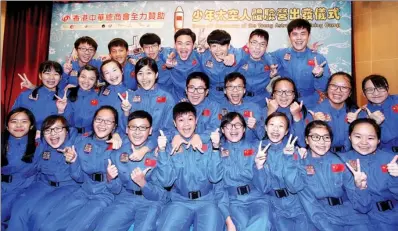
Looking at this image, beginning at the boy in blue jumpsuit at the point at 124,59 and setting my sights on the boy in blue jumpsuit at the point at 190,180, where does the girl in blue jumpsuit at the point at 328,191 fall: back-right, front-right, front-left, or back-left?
front-left

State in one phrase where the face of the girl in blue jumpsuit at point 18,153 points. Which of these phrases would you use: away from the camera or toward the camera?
toward the camera

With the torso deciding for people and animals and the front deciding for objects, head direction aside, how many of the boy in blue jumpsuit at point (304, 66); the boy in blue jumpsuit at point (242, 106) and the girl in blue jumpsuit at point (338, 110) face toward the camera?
3

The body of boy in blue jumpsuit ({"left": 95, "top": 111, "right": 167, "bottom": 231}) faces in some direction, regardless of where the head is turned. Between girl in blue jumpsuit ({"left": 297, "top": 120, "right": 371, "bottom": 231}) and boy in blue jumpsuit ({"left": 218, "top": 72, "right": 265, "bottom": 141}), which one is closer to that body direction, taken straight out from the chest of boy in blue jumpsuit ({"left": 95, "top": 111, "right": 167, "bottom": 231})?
the girl in blue jumpsuit

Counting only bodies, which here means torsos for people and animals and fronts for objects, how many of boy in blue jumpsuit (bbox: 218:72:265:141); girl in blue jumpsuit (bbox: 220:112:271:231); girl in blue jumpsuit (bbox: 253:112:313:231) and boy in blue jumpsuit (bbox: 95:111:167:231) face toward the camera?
4

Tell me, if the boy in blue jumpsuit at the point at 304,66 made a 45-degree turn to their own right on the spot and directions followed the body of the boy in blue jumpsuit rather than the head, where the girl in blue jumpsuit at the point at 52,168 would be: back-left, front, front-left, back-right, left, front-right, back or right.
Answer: front

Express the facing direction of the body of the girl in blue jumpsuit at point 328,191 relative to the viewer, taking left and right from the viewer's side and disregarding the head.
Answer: facing the viewer

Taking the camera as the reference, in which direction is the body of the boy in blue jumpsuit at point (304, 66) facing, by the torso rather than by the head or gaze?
toward the camera

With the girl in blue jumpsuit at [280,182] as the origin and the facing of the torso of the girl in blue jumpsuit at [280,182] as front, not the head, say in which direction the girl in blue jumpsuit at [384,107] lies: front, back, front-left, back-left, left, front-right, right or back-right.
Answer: back-left

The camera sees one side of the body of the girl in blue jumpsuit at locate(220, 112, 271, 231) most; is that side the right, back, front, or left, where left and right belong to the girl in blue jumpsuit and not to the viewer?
front

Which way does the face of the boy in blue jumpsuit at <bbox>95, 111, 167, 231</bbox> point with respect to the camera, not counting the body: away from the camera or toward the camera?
toward the camera

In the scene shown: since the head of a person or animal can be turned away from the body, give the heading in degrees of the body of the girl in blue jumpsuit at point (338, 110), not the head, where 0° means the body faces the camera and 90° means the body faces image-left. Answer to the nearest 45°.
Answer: approximately 0°
